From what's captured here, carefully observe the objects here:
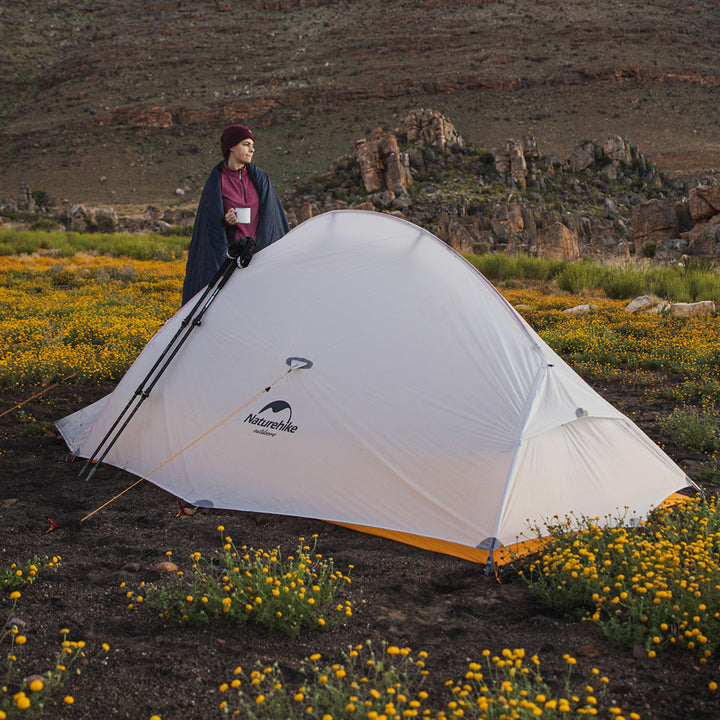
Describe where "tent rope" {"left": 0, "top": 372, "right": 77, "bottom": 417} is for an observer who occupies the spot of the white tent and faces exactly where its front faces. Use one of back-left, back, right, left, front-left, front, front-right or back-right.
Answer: front

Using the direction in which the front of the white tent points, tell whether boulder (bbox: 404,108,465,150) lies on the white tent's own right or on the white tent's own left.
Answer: on the white tent's own right

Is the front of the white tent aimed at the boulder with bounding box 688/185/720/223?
no

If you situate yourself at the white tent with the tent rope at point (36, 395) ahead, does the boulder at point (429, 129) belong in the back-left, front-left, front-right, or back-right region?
front-right

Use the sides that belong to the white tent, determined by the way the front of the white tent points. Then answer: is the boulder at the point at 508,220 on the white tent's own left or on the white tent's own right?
on the white tent's own right

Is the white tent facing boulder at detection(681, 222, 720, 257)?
no

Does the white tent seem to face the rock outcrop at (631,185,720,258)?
no

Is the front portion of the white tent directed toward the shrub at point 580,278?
no
